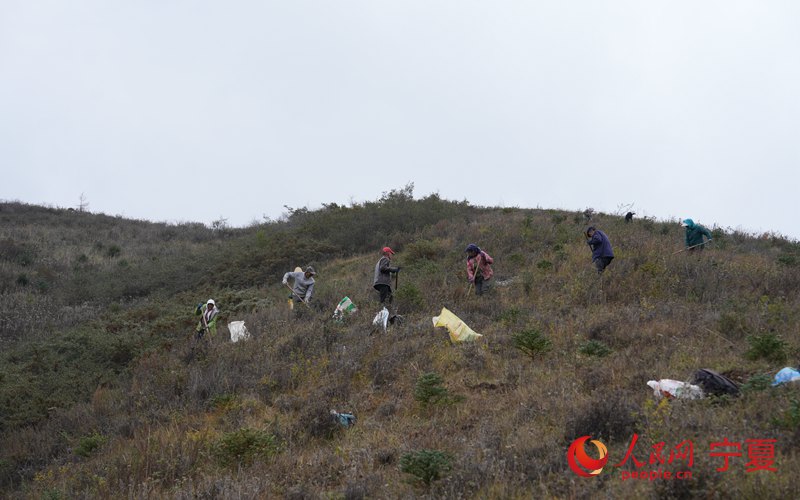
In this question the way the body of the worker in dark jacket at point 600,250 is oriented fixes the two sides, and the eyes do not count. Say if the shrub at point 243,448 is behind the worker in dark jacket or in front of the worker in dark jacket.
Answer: in front

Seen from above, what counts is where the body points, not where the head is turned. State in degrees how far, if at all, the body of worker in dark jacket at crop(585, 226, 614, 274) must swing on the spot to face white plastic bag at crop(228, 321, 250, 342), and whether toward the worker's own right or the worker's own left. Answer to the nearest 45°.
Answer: approximately 45° to the worker's own right

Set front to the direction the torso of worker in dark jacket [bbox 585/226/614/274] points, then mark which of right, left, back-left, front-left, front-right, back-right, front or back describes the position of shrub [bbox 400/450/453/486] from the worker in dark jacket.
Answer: front-left

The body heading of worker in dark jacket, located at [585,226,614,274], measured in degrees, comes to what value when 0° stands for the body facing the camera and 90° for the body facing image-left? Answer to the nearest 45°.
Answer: approximately 45°

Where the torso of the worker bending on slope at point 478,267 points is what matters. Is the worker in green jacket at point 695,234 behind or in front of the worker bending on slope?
behind

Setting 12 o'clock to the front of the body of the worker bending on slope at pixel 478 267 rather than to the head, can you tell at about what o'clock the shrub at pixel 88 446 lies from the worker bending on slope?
The shrub is roughly at 12 o'clock from the worker bending on slope.

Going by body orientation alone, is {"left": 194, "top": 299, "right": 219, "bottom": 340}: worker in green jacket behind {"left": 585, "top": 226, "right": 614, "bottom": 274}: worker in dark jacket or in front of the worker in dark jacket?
in front

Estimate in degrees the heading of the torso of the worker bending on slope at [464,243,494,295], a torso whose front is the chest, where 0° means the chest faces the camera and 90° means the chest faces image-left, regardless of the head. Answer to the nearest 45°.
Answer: approximately 45°

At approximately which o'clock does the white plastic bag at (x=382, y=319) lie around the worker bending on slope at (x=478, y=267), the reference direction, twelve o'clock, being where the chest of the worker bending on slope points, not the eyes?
The white plastic bag is roughly at 12 o'clock from the worker bending on slope.

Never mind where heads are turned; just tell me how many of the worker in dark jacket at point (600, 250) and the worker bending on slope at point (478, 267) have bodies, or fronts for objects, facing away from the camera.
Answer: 0

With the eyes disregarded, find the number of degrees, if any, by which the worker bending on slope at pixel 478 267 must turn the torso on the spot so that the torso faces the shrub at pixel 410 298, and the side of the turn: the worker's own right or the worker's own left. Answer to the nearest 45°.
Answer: approximately 45° to the worker's own right

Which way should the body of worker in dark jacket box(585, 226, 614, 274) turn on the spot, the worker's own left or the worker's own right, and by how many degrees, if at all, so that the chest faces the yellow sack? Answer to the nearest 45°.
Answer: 0° — they already face it
